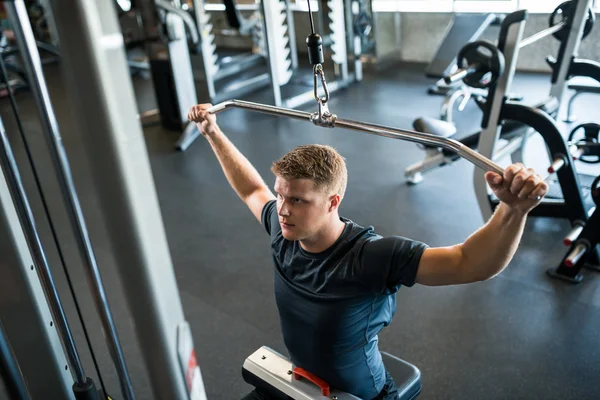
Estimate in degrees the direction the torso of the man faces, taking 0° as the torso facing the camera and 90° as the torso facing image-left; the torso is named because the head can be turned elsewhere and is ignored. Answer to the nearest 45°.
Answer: approximately 45°

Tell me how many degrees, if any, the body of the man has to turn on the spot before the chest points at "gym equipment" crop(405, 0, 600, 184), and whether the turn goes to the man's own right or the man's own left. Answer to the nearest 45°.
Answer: approximately 180°

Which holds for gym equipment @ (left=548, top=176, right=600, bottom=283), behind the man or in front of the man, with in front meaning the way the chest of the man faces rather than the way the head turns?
behind

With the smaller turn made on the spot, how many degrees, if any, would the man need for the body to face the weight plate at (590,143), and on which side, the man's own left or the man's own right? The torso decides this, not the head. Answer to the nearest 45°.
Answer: approximately 180°

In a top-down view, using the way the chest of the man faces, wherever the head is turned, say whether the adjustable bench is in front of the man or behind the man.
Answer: behind

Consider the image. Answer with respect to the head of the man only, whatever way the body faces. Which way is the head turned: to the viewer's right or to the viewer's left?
to the viewer's left
